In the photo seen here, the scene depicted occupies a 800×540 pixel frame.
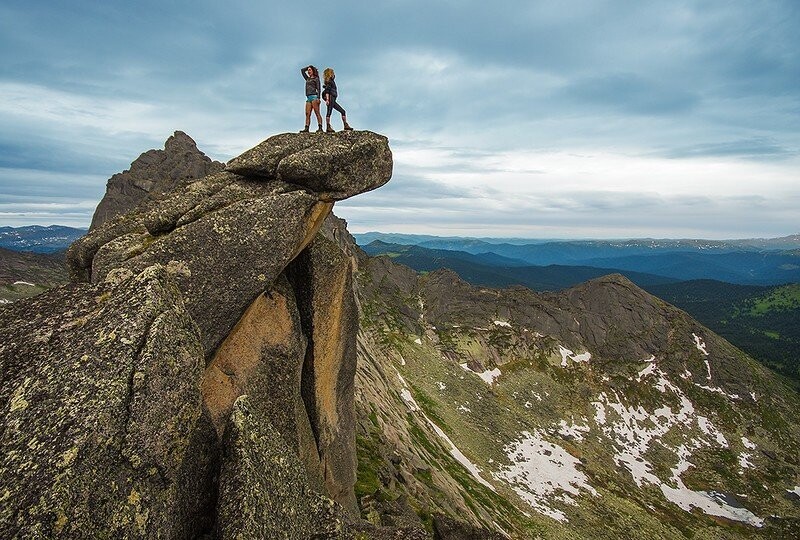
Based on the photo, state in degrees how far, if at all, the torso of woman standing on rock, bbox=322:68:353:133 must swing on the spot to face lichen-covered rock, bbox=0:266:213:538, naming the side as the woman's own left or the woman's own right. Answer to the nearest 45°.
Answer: approximately 90° to the woman's own right

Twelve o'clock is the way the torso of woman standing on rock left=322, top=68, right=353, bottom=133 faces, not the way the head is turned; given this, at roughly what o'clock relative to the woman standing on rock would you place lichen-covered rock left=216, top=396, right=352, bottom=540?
The lichen-covered rock is roughly at 3 o'clock from the woman standing on rock.

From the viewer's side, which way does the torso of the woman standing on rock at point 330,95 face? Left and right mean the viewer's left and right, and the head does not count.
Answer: facing to the right of the viewer
